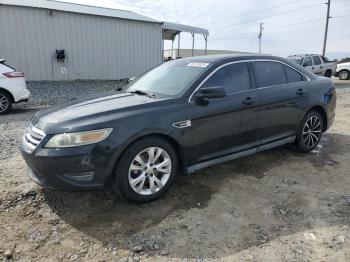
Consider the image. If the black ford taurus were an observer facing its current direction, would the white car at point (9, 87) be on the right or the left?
on its right

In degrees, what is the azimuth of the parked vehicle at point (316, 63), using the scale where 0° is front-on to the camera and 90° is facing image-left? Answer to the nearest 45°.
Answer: approximately 45°

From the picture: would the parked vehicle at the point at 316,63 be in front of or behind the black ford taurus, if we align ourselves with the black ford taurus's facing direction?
behind

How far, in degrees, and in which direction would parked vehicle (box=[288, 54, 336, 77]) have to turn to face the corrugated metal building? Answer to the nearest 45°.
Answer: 0° — it already faces it

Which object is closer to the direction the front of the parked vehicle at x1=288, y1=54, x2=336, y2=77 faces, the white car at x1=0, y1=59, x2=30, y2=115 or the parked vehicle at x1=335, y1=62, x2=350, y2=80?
the white car

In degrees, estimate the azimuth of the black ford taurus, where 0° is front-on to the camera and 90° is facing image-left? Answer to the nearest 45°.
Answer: approximately 45°
